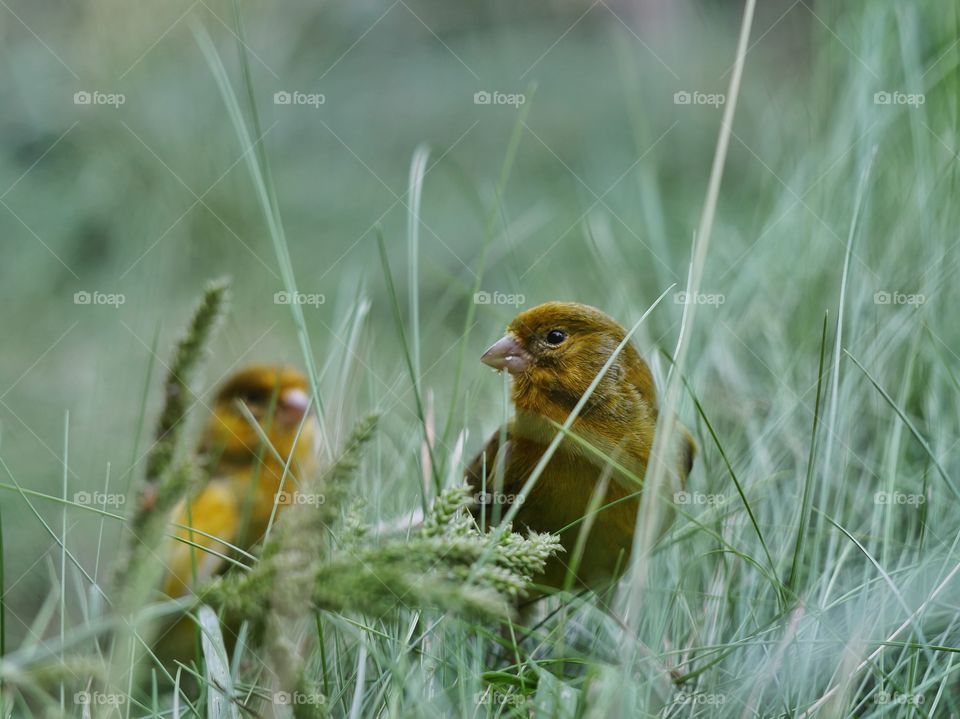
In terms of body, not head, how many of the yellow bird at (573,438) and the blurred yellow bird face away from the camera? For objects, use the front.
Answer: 0

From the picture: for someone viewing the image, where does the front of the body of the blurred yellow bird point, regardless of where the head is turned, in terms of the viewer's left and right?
facing the viewer and to the right of the viewer

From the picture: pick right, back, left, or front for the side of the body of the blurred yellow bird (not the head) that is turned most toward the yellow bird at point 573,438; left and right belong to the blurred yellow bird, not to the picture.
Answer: front

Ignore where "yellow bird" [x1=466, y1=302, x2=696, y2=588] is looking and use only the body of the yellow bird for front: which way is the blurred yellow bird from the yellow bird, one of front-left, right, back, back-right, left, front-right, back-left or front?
right

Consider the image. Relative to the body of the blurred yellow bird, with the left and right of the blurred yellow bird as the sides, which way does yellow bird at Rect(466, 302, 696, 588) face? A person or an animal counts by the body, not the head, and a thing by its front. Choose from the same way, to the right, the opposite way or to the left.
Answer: to the right

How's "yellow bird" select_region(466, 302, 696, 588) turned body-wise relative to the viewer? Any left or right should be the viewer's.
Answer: facing the viewer and to the left of the viewer
